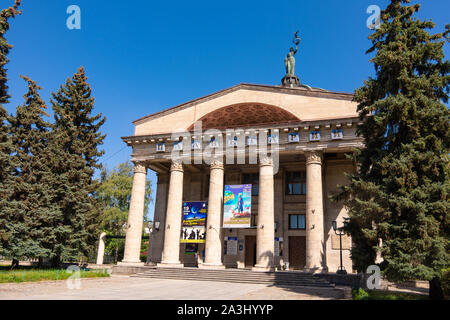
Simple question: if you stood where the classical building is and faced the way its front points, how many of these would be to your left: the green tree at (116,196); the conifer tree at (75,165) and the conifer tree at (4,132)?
0

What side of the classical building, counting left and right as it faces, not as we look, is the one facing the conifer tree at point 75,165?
right

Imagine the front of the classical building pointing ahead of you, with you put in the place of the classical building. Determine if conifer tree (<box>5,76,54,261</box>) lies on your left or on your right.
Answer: on your right

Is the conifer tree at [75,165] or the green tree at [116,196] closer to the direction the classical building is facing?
the conifer tree

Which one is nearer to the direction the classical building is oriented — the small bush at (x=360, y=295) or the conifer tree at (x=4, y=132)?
the small bush

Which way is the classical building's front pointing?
toward the camera

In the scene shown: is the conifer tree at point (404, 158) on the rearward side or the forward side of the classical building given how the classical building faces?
on the forward side

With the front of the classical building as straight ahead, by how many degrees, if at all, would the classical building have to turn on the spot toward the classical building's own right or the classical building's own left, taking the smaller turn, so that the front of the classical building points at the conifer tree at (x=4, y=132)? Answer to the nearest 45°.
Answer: approximately 45° to the classical building's own right

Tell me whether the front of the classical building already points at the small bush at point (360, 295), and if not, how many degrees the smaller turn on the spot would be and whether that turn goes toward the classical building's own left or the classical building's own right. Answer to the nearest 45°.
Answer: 0° — it already faces it

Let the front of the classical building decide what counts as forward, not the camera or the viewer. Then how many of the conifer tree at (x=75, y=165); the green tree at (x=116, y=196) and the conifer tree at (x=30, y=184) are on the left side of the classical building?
0

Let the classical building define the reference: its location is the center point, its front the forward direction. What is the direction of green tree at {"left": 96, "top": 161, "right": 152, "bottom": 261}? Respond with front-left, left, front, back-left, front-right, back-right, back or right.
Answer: back-right
